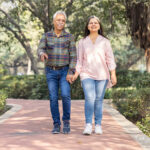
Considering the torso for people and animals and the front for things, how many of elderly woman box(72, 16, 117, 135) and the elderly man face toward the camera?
2

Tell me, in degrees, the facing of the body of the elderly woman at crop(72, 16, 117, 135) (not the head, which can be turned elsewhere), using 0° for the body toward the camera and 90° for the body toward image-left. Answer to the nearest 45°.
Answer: approximately 0°

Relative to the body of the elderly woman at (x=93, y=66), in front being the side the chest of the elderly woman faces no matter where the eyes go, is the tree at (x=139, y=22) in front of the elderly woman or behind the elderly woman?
behind

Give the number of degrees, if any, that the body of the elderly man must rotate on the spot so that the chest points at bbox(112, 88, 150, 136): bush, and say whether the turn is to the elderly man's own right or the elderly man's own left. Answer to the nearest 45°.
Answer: approximately 135° to the elderly man's own left

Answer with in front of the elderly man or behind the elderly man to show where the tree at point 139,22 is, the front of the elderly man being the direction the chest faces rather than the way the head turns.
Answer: behind

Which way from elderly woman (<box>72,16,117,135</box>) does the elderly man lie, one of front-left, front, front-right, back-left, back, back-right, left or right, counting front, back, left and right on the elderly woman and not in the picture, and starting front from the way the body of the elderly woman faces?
right

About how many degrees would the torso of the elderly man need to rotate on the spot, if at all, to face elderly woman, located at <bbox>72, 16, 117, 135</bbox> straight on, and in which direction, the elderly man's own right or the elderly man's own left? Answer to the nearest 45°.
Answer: approximately 90° to the elderly man's own left
